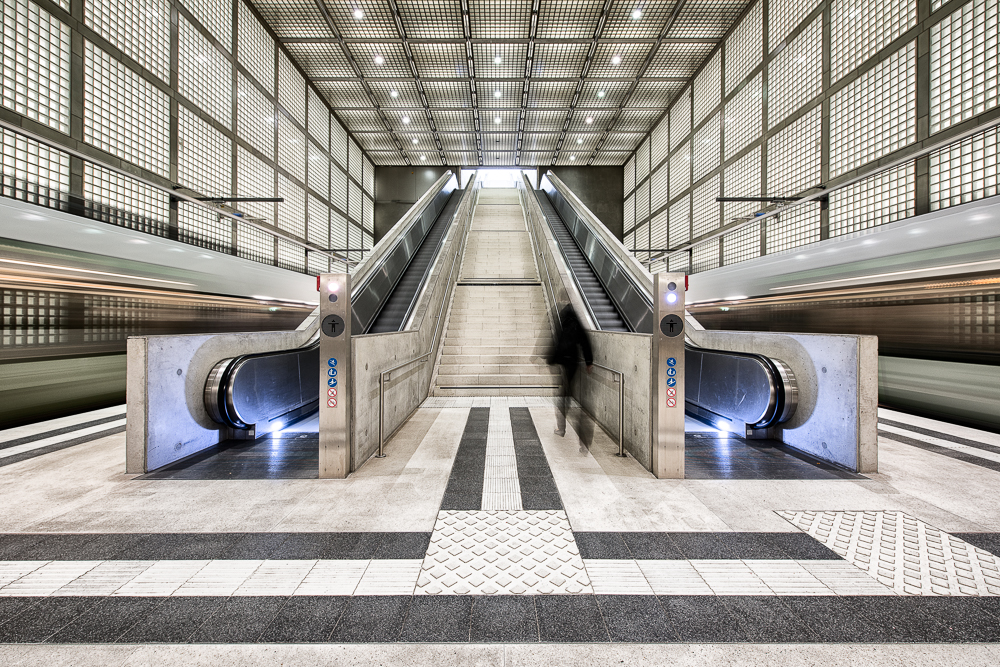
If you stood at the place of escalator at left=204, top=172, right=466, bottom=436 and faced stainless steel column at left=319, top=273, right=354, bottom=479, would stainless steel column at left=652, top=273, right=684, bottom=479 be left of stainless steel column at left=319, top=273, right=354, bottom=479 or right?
left

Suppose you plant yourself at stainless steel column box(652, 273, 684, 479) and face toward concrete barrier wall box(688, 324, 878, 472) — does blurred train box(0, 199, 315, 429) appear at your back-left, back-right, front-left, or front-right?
back-left

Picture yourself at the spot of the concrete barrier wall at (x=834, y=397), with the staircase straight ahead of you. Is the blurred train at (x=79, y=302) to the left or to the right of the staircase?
left

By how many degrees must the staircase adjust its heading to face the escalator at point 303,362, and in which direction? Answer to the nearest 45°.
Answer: approximately 45° to its right

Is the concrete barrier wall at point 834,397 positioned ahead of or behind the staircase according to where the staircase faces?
ahead

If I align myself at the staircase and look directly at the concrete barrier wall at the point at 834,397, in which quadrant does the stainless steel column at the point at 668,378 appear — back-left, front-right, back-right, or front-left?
front-right

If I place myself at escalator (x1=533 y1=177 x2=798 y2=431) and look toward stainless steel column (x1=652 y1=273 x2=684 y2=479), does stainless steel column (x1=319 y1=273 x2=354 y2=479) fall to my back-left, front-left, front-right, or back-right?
front-right

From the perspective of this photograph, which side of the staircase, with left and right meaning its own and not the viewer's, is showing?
front

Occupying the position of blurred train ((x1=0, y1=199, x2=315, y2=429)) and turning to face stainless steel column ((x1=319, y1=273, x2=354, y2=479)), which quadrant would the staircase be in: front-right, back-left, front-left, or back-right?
front-left

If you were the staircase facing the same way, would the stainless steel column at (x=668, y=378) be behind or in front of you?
in front

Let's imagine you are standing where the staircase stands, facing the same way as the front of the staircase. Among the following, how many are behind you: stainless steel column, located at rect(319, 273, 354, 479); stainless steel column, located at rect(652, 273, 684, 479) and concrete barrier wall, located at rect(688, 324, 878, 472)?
0

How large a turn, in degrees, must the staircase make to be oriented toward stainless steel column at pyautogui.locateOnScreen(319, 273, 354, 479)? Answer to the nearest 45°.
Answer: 0° — it already faces it

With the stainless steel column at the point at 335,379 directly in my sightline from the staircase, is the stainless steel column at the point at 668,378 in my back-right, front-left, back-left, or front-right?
front-left
